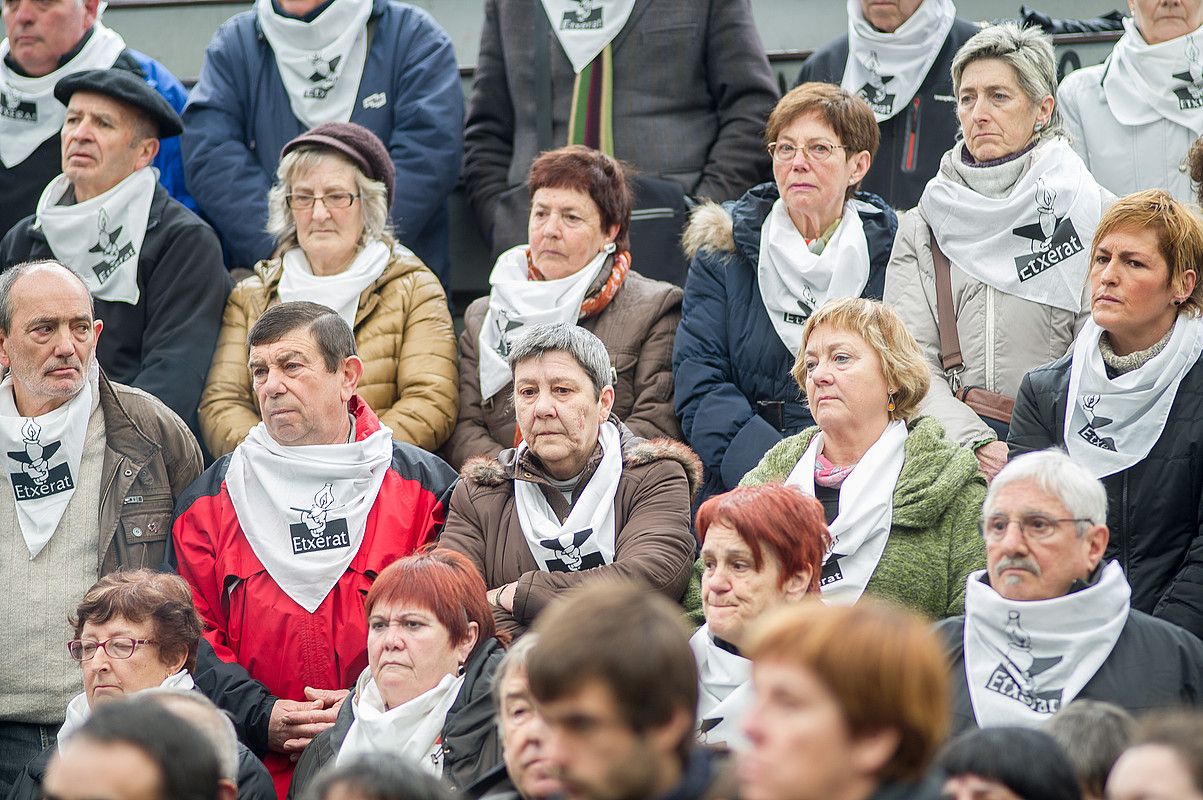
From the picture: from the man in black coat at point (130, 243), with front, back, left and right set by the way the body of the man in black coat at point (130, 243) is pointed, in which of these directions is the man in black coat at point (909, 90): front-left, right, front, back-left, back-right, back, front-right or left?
back-left

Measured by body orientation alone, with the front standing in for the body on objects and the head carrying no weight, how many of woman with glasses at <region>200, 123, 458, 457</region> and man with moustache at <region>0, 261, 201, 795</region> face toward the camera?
2

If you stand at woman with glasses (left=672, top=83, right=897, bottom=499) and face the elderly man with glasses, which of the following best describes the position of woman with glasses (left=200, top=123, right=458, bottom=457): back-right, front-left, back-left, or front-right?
back-right

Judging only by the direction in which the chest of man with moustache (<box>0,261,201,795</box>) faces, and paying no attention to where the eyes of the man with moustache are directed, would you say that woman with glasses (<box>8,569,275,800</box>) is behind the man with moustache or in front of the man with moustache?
in front

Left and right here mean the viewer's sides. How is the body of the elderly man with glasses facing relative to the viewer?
facing the viewer and to the left of the viewer

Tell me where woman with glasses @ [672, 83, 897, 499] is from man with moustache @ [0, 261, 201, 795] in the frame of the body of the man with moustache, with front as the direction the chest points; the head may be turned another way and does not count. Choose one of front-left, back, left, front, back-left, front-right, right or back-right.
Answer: left

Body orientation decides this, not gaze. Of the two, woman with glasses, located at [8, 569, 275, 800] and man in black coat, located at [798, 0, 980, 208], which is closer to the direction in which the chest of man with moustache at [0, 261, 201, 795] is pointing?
the woman with glasses

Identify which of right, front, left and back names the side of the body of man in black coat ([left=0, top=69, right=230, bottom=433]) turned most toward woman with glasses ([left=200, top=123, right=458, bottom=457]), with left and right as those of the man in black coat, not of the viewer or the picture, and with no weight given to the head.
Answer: left

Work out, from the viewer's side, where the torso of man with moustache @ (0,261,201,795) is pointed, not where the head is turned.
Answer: toward the camera

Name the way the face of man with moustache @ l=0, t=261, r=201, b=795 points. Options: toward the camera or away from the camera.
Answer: toward the camera

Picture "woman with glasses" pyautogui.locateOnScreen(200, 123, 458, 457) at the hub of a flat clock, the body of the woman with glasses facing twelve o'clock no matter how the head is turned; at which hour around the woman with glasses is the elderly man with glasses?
The elderly man with glasses is roughly at 11 o'clock from the woman with glasses.
